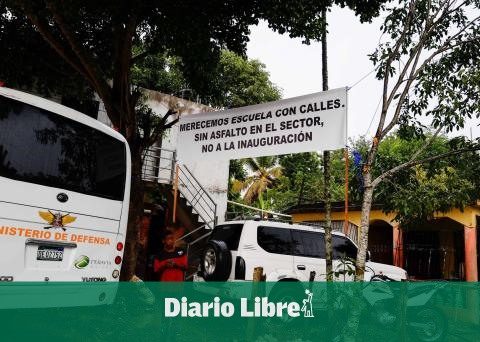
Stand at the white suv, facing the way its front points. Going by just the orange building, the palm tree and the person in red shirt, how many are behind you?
1

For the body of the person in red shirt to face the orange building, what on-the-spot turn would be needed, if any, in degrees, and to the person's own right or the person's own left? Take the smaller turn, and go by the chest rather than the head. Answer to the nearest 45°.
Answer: approximately 135° to the person's own left

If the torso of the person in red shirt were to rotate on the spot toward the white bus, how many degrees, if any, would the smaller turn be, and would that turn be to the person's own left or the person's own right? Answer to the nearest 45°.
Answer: approximately 45° to the person's own right

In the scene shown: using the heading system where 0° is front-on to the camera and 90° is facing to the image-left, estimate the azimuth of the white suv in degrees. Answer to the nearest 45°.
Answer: approximately 225°

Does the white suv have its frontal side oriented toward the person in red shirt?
no

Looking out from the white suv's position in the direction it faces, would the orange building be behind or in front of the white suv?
in front

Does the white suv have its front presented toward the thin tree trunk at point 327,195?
no

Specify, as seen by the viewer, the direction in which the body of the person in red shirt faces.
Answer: toward the camera

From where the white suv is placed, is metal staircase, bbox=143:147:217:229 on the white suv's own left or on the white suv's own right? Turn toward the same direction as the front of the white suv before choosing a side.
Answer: on the white suv's own left

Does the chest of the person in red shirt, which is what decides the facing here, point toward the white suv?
no

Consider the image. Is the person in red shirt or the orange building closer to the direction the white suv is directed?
the orange building

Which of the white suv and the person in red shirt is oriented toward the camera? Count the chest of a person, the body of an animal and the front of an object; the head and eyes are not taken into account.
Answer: the person in red shirt

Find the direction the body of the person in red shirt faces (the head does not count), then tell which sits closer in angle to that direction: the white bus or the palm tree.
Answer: the white bus

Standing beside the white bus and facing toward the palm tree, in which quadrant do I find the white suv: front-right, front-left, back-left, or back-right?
front-right
